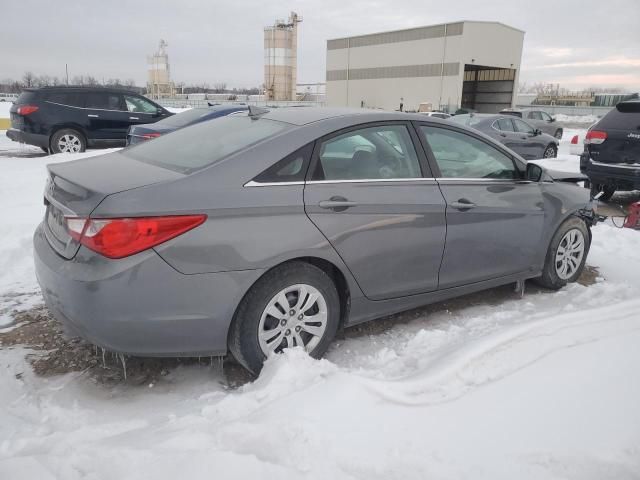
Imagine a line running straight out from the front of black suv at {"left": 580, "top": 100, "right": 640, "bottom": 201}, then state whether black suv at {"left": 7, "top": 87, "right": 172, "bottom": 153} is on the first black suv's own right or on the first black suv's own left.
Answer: on the first black suv's own left

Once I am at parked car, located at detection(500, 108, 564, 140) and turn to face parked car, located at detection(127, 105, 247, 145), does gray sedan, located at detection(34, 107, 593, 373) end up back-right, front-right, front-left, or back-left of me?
front-left

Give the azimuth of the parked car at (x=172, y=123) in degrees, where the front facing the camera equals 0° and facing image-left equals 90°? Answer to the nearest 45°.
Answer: approximately 225°

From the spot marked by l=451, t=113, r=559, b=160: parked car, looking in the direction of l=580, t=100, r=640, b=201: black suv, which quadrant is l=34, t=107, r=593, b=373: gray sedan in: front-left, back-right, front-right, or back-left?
front-right

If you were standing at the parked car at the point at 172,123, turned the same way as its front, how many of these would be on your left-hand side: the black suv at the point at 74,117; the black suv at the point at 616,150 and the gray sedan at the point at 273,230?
1

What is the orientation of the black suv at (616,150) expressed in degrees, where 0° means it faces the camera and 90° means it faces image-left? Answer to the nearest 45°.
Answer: approximately 180°

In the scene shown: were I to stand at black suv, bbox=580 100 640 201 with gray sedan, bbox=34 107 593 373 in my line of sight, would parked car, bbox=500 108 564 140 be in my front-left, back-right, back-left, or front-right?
back-right

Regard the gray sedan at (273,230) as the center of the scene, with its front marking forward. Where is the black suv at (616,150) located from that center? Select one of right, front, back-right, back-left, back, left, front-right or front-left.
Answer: front

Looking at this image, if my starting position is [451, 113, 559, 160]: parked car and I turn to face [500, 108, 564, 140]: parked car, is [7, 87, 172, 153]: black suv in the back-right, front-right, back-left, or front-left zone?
back-left

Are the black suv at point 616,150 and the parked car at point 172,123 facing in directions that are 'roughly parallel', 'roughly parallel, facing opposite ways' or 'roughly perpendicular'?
roughly parallel

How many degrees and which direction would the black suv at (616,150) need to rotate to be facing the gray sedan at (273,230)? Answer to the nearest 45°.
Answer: approximately 180°

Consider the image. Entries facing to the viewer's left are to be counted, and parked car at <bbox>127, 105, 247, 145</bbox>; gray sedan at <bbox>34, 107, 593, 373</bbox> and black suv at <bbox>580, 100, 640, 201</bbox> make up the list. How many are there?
0

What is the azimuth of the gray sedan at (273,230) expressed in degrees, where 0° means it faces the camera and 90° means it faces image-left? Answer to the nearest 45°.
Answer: approximately 225°

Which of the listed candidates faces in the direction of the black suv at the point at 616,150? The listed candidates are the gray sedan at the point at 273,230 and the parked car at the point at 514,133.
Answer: the gray sedan

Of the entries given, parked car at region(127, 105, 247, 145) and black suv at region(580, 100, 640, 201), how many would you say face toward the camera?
0
